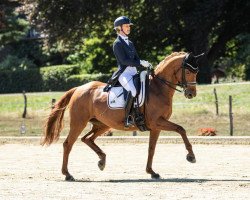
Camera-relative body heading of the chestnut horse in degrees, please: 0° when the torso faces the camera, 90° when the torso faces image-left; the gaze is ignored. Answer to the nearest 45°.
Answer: approximately 270°

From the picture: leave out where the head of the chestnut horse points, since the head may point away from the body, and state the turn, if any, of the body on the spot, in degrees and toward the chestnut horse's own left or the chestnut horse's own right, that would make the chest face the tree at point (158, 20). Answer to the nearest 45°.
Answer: approximately 90° to the chestnut horse's own left
